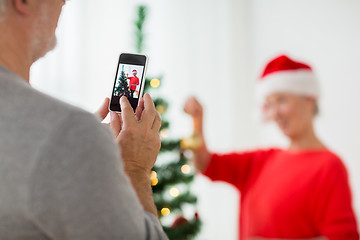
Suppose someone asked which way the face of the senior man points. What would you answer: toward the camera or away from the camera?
away from the camera

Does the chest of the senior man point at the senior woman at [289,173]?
yes

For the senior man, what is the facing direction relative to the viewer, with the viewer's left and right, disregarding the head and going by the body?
facing away from the viewer and to the right of the viewer

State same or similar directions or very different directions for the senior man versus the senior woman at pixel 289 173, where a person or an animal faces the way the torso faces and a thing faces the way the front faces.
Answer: very different directions

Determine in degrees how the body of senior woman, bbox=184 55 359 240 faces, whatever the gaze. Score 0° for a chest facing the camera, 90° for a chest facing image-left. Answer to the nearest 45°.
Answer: approximately 45°

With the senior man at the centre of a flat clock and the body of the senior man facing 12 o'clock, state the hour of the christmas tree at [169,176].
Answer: The christmas tree is roughly at 11 o'clock from the senior man.
